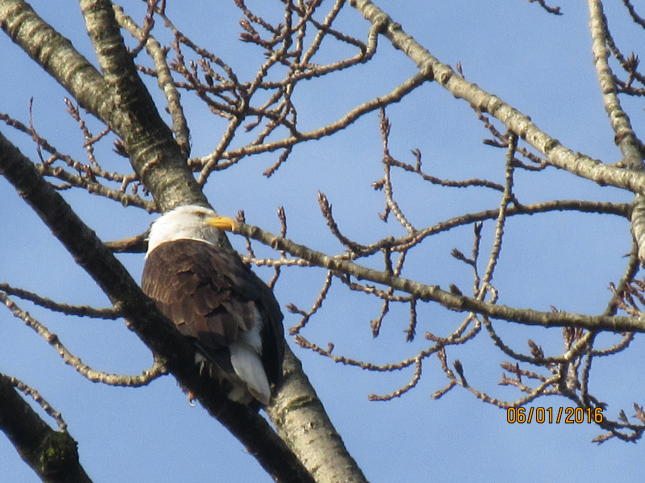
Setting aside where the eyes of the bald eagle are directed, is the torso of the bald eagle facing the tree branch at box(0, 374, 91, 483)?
no

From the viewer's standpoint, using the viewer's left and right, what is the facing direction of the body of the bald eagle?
facing away from the viewer and to the left of the viewer

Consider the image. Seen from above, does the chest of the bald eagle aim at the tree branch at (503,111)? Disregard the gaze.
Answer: no

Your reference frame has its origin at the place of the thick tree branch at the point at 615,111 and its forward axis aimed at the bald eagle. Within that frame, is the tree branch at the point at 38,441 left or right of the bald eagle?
left
